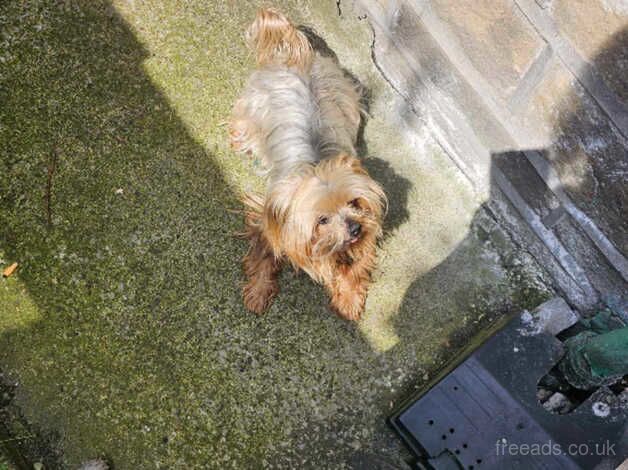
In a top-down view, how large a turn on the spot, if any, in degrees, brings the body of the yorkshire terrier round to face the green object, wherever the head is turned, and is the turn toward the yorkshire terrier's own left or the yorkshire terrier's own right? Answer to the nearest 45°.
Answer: approximately 90° to the yorkshire terrier's own left

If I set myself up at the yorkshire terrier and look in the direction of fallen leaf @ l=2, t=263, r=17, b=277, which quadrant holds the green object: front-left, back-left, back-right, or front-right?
back-left

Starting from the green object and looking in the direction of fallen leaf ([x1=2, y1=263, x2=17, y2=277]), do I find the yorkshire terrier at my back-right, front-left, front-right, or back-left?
front-right

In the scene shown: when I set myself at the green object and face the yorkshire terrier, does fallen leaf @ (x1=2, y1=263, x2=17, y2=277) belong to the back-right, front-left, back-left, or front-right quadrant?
front-left

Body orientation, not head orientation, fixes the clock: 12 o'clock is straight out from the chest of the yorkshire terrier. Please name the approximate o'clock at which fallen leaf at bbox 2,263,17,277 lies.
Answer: The fallen leaf is roughly at 2 o'clock from the yorkshire terrier.

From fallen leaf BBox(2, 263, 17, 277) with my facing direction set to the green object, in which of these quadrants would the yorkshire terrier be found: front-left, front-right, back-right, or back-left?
front-left

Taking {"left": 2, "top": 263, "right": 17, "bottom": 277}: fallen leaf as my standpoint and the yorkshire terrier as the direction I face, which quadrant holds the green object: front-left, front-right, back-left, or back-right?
front-right

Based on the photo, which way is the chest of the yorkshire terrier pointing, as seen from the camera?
toward the camera

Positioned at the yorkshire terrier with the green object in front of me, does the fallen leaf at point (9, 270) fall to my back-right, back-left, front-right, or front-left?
back-right
